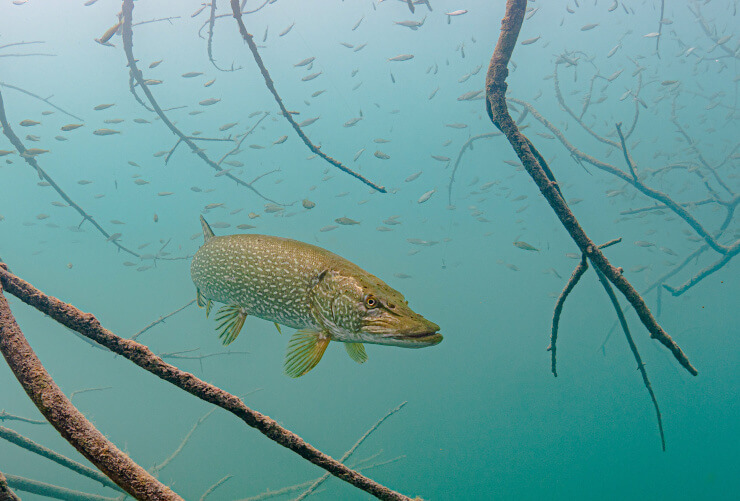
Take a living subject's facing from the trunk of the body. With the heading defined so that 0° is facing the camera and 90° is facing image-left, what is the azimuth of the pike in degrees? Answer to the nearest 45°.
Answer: approximately 315°

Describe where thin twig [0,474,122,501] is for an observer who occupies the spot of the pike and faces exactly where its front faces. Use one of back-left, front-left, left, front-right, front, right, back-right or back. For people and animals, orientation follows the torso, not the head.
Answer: back

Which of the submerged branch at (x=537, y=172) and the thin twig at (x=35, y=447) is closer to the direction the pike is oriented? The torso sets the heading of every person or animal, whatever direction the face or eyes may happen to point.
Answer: the submerged branch

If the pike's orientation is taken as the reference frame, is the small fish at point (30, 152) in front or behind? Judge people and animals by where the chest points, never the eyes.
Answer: behind

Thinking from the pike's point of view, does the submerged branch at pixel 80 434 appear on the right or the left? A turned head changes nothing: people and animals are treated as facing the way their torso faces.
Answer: on its right

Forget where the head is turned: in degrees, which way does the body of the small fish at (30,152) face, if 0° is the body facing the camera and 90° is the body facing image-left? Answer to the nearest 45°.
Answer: approximately 90°

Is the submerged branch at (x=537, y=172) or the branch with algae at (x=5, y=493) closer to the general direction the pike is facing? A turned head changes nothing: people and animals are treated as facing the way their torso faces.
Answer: the submerged branch
